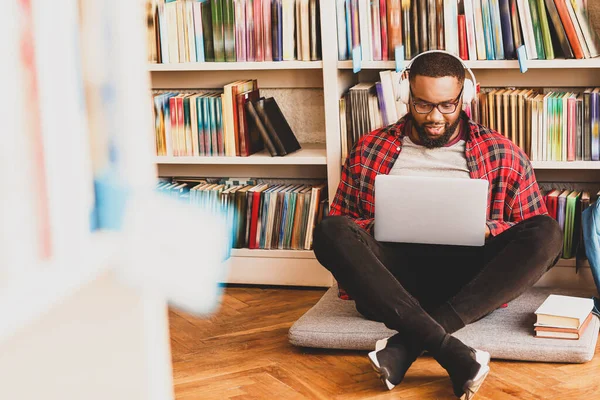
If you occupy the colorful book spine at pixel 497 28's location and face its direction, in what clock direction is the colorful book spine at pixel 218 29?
the colorful book spine at pixel 218 29 is roughly at 3 o'clock from the colorful book spine at pixel 497 28.

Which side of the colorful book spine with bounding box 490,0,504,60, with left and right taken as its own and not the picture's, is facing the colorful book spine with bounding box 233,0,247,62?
right

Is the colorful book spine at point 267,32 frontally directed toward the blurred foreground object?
yes

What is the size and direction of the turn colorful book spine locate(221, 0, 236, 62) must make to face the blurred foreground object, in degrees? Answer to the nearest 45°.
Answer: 0° — it already faces it

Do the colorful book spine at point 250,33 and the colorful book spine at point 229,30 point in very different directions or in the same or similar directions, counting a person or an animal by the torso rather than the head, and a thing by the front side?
same or similar directions

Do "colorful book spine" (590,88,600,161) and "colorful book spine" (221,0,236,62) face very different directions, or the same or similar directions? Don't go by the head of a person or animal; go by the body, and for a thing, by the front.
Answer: same or similar directions

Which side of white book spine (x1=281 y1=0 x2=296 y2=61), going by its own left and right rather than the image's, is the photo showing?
front

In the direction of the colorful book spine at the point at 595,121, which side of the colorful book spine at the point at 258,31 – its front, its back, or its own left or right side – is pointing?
left

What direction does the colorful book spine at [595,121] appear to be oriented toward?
toward the camera

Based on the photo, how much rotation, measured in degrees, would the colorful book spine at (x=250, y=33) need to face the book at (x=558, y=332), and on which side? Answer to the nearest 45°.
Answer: approximately 45° to its left

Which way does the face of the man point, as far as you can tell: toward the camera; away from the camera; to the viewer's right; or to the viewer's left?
toward the camera

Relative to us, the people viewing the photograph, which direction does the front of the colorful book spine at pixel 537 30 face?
facing the viewer

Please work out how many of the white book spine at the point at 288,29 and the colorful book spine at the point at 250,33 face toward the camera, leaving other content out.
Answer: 2

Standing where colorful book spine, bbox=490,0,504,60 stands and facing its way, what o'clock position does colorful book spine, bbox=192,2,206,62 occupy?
colorful book spine, bbox=192,2,206,62 is roughly at 3 o'clock from colorful book spine, bbox=490,0,504,60.

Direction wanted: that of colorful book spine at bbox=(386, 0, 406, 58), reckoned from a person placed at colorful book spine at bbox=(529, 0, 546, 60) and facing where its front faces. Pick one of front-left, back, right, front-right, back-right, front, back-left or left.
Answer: right

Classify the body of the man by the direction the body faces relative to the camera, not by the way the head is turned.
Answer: toward the camera

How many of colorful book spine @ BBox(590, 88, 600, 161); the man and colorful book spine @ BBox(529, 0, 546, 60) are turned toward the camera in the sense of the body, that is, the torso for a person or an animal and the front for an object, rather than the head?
3
